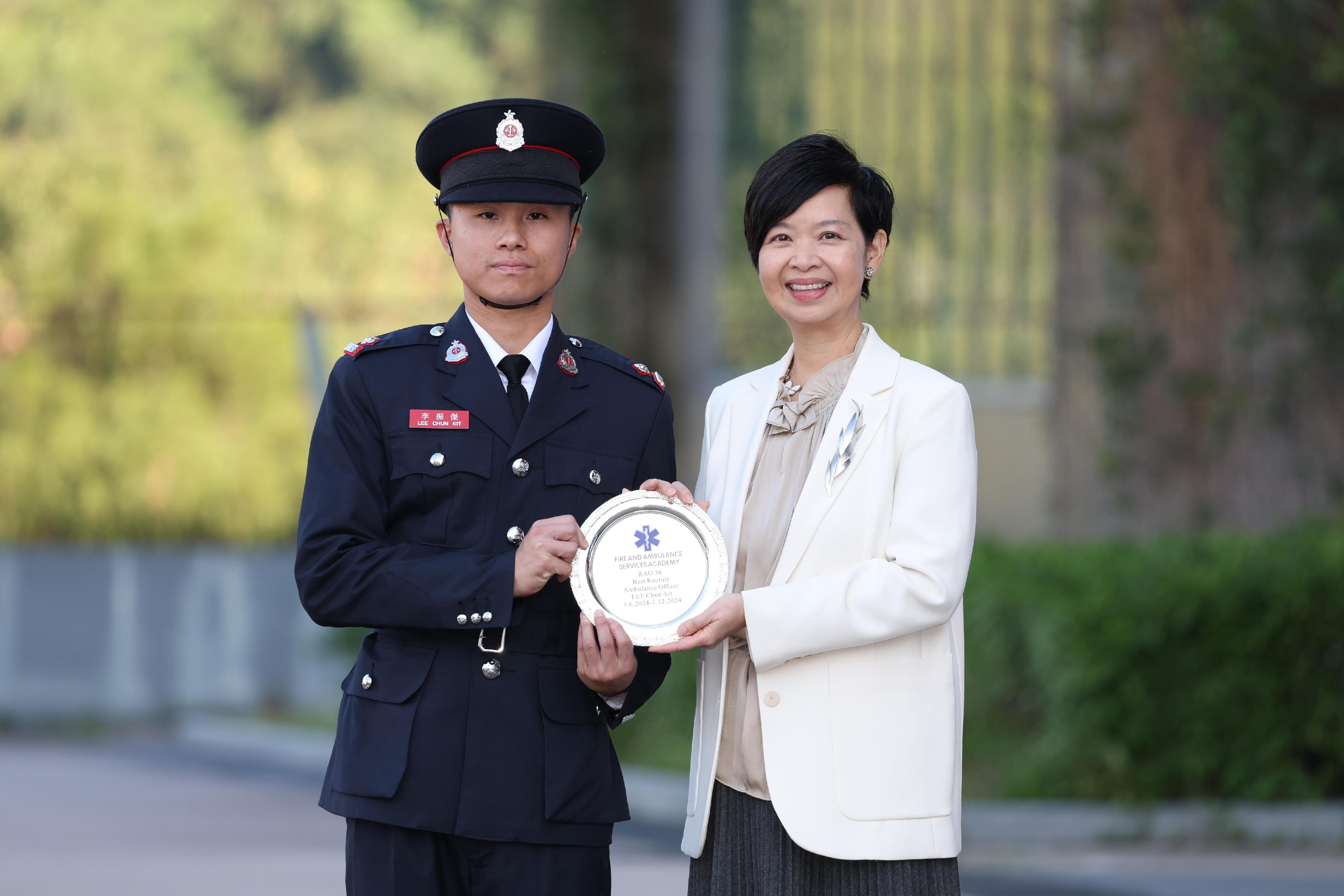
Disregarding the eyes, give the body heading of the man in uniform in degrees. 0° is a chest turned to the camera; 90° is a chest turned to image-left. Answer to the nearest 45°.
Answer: approximately 0°

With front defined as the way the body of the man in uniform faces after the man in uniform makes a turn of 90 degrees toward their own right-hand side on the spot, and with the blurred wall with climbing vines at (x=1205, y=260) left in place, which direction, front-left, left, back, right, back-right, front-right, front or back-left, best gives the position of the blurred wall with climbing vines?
back-right

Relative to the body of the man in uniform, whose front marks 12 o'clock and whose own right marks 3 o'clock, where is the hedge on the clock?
The hedge is roughly at 7 o'clock from the man in uniform.

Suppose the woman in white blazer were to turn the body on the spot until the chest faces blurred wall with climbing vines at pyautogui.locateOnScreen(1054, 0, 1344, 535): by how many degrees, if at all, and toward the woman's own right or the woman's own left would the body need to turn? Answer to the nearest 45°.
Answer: approximately 135° to the woman's own right

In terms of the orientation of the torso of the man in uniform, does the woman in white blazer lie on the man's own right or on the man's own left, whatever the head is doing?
on the man's own left

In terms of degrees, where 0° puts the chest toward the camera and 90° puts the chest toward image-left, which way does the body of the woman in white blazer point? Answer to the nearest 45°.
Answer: approximately 45°

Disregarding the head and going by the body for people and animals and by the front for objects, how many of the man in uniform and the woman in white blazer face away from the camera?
0

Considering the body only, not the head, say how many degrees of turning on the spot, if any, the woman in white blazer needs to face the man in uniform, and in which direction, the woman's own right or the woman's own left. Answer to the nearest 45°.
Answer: approximately 45° to the woman's own right

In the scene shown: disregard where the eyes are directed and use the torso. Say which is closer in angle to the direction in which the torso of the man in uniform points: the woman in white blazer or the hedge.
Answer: the woman in white blazer
